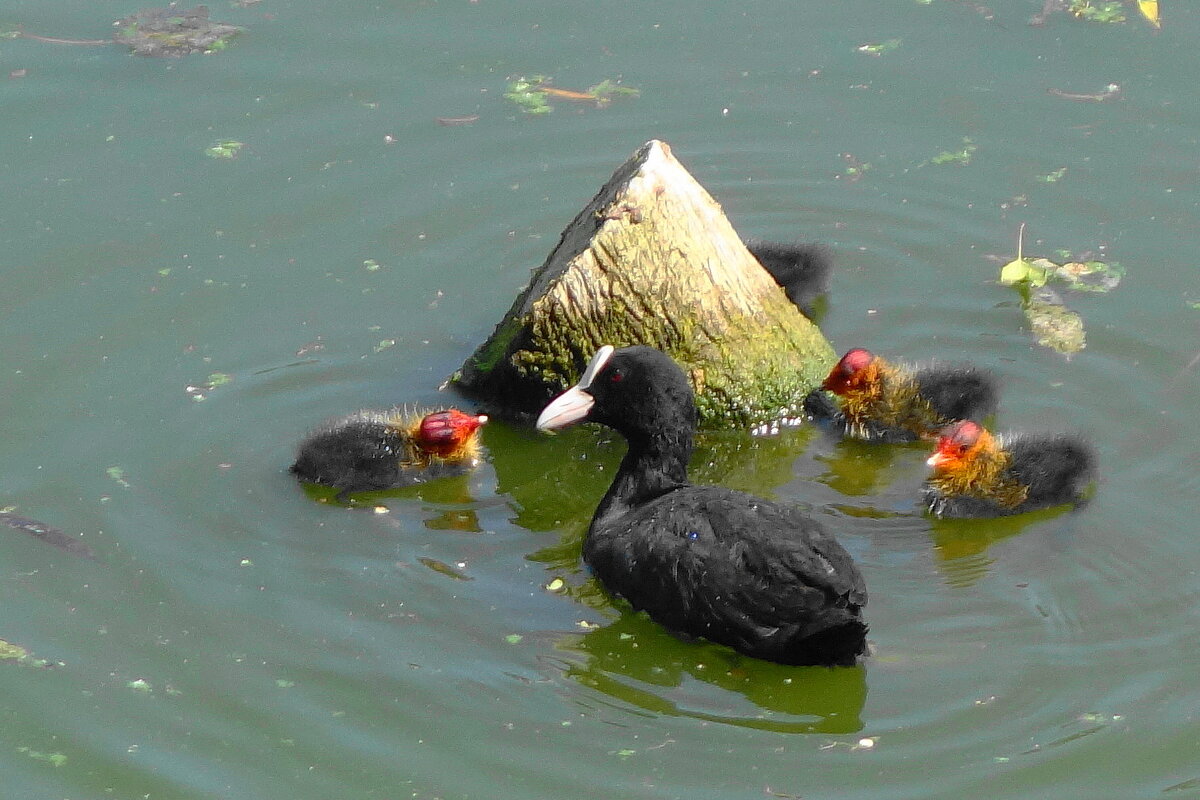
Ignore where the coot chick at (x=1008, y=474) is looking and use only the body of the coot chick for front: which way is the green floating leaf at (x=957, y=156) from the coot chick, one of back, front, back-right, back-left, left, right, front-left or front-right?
right

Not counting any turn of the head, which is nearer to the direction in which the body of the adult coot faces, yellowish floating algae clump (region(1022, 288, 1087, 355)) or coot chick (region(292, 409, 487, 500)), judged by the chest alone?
the coot chick

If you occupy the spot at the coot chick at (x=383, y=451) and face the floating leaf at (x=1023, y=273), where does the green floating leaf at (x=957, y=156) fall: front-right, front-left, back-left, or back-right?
front-left

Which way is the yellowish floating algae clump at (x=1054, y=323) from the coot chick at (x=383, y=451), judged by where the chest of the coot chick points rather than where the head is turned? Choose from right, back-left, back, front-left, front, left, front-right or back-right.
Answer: front

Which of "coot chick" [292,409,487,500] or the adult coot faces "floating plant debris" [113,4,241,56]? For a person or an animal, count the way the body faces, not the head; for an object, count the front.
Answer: the adult coot

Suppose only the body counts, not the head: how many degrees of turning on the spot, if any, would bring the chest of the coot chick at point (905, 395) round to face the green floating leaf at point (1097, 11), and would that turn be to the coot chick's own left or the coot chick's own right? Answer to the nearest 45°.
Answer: approximately 90° to the coot chick's own right

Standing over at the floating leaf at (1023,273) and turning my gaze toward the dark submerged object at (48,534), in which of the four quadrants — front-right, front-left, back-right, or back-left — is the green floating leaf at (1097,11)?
back-right

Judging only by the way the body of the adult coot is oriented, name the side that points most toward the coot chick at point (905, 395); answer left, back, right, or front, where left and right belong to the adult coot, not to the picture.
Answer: right

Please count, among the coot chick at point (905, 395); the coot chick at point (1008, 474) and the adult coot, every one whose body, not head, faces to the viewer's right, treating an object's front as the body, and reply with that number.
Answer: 0

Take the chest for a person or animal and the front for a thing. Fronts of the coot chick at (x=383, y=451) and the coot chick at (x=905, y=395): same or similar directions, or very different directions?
very different directions

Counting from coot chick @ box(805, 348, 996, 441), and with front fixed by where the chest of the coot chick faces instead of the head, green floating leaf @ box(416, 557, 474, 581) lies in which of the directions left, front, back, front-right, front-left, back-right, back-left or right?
front-left

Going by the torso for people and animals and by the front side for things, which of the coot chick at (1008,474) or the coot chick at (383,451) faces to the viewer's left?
the coot chick at (1008,474)

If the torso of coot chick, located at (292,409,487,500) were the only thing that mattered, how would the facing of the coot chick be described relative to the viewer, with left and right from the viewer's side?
facing to the right of the viewer

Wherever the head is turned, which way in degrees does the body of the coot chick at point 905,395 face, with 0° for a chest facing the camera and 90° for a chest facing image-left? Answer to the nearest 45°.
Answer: approximately 90°

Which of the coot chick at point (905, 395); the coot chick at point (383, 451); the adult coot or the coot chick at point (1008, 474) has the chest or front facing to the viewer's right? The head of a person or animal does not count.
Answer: the coot chick at point (383, 451)

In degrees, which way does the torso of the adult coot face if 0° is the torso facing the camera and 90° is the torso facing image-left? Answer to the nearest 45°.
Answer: approximately 135°

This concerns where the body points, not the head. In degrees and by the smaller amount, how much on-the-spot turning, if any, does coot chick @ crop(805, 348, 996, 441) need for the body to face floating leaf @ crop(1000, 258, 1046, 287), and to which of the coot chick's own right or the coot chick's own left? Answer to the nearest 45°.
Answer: approximately 135° to the coot chick's own right

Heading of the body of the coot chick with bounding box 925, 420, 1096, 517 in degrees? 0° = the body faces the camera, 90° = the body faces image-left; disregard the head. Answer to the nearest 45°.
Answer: approximately 90°
